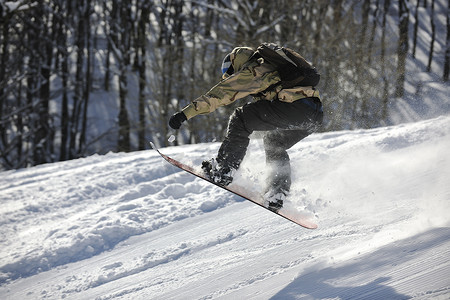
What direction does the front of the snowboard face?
to the viewer's left
